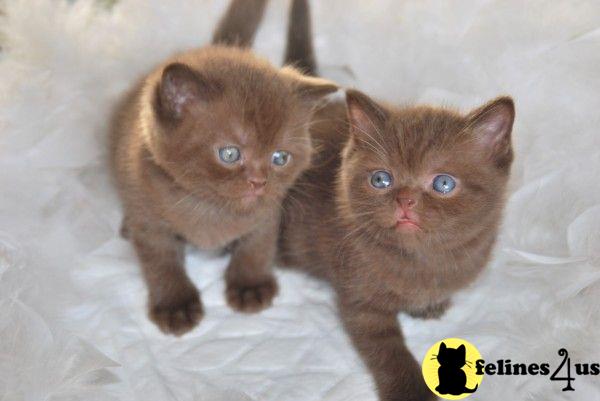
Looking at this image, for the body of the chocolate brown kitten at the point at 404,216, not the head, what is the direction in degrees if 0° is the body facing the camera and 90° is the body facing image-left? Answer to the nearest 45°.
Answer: approximately 315°
